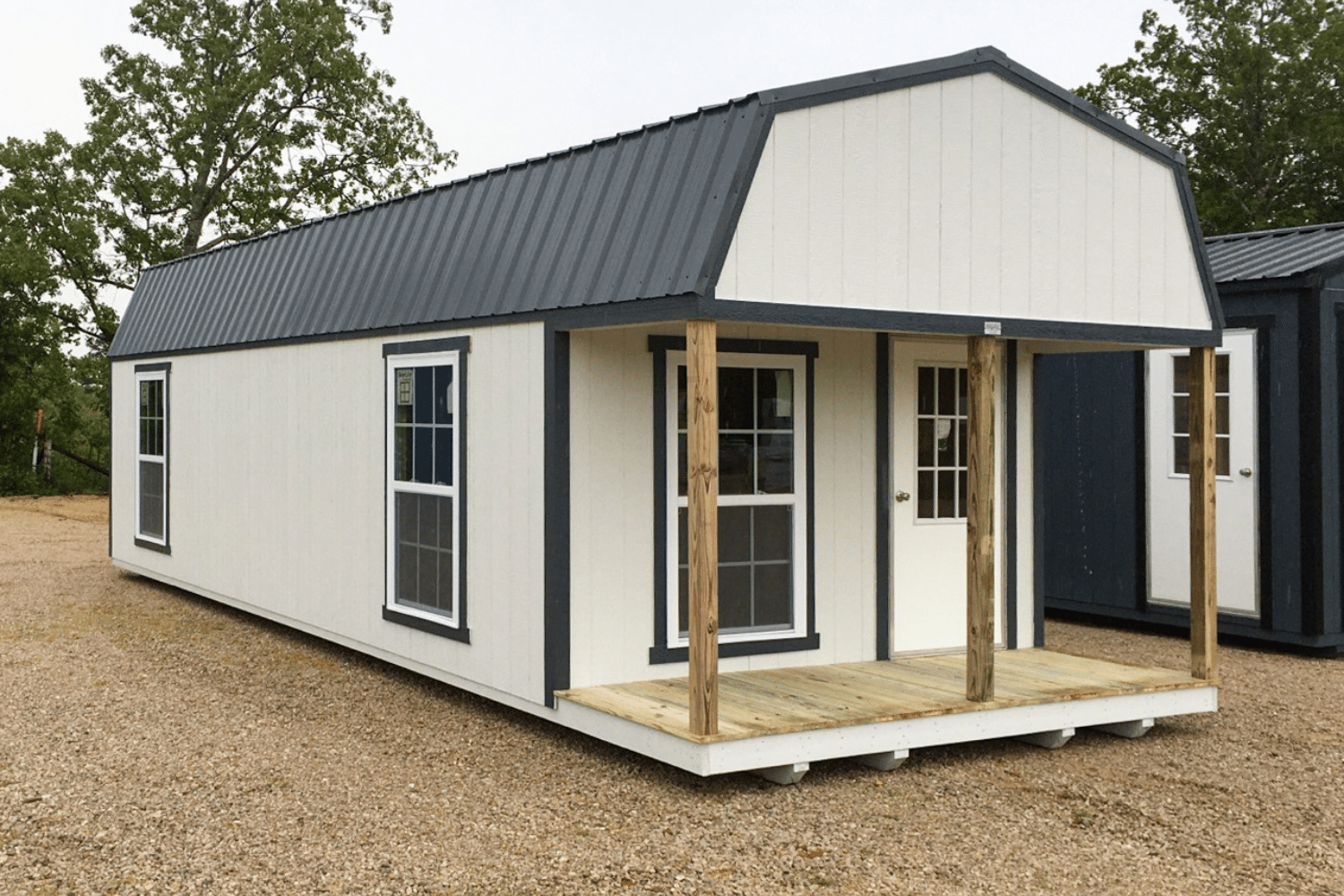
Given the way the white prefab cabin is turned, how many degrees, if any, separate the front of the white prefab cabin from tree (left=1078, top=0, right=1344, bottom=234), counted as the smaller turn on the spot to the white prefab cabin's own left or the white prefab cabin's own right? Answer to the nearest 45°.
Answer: approximately 90° to the white prefab cabin's own left

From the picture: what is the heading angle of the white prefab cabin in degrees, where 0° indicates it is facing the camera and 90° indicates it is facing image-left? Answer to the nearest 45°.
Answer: approximately 315°
